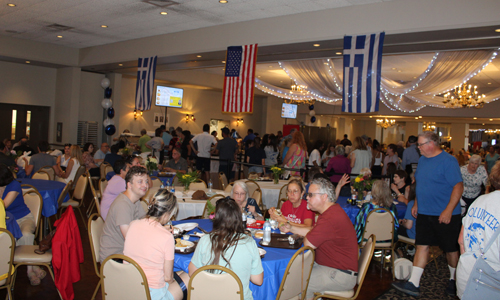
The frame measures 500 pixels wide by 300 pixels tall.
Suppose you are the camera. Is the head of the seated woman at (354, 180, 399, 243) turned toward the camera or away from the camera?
away from the camera

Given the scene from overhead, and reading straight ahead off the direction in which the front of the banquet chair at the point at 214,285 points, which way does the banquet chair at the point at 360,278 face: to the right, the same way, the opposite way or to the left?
to the left

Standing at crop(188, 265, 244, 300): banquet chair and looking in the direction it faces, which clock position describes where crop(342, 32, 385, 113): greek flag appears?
The greek flag is roughly at 1 o'clock from the banquet chair.

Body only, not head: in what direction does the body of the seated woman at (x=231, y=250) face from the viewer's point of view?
away from the camera

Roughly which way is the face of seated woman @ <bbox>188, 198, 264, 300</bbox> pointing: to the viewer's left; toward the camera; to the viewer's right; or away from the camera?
away from the camera

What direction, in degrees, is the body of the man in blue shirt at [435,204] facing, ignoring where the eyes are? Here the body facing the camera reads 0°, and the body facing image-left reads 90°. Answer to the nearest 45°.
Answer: approximately 45°

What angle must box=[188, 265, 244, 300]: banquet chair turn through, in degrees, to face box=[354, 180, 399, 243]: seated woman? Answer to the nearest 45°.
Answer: approximately 45° to its right

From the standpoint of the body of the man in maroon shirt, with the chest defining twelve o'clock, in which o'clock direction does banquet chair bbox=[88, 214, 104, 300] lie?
The banquet chair is roughly at 12 o'clock from the man in maroon shirt.

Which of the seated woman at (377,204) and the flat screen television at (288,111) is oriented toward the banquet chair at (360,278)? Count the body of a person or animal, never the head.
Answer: the flat screen television

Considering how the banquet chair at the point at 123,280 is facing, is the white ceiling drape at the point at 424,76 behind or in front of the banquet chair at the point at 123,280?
in front

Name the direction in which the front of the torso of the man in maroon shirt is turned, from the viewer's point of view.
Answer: to the viewer's left
